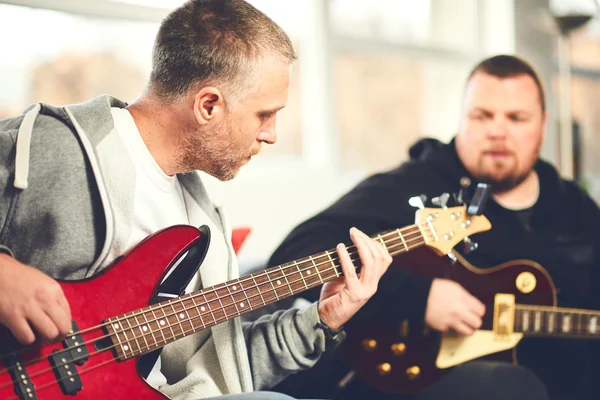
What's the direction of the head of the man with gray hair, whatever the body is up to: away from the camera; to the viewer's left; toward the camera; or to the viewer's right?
to the viewer's right

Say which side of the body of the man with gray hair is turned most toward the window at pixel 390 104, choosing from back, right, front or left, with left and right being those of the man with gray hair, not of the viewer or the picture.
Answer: left

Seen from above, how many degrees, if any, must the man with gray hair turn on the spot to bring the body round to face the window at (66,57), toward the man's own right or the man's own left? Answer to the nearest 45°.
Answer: approximately 135° to the man's own left

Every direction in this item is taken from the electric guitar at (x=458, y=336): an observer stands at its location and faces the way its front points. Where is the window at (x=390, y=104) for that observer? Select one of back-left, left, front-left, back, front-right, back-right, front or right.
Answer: back

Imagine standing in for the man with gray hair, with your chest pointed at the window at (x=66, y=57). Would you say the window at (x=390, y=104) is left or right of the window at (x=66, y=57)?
right

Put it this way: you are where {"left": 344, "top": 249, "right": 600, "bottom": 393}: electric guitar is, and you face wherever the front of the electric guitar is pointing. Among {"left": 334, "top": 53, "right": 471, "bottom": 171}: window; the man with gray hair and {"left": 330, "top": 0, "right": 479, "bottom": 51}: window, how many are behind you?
2

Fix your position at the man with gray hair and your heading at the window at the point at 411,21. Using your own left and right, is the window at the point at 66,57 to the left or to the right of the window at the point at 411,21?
left

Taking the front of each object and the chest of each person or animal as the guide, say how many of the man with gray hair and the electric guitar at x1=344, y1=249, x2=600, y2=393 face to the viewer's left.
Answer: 0

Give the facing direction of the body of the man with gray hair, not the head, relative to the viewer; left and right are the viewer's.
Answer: facing the viewer and to the right of the viewer

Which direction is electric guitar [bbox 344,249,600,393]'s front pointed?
toward the camera

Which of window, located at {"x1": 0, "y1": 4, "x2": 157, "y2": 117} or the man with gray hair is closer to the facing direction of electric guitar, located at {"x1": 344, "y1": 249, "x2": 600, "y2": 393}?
the man with gray hair

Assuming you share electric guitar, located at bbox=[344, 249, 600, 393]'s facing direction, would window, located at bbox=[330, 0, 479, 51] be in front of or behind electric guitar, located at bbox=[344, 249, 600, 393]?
behind
